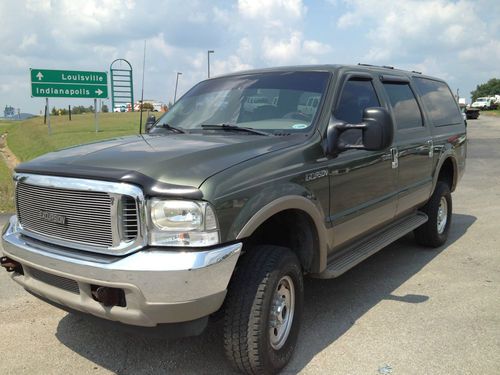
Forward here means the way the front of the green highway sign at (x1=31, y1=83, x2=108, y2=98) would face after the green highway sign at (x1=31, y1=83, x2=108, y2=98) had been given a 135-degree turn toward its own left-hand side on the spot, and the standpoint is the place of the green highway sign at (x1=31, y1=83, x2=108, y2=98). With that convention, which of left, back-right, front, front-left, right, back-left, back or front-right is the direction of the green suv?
back-right

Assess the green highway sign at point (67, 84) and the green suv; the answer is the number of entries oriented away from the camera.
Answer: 0

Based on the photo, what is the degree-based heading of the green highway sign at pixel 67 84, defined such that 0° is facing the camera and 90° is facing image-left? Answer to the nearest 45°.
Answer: approximately 0°

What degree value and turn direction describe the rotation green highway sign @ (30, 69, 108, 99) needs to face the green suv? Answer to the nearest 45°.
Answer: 0° — it already faces it

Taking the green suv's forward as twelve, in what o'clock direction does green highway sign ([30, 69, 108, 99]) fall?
The green highway sign is roughly at 4 o'clock from the green suv.
